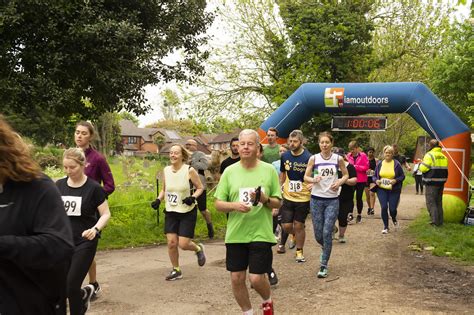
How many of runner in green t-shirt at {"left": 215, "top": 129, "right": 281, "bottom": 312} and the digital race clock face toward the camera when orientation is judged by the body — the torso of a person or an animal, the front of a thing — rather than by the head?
2

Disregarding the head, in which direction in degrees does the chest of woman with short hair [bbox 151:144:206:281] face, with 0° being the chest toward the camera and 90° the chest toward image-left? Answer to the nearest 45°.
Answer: approximately 45°

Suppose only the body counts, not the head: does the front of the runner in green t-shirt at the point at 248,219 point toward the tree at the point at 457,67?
no

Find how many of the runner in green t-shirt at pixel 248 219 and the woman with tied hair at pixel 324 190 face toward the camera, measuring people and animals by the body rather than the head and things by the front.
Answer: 2

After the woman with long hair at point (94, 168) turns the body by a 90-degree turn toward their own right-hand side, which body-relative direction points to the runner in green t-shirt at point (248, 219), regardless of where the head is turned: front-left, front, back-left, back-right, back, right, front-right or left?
back

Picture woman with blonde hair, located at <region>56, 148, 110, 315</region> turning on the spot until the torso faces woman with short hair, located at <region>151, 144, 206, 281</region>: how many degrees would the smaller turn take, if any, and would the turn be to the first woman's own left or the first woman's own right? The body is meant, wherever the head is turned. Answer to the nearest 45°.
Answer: approximately 180°

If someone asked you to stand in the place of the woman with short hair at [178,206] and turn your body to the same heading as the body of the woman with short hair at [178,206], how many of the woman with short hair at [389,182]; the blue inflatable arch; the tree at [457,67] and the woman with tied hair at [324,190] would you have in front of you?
0

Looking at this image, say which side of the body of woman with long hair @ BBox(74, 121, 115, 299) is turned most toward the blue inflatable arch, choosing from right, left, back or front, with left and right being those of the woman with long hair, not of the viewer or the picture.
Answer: back

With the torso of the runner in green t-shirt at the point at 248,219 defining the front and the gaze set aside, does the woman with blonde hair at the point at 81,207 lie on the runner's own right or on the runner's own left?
on the runner's own right

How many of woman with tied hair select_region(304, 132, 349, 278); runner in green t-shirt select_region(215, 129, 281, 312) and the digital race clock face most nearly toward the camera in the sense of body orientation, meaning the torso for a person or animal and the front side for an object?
3

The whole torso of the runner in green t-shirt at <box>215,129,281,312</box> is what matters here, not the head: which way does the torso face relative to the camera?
toward the camera

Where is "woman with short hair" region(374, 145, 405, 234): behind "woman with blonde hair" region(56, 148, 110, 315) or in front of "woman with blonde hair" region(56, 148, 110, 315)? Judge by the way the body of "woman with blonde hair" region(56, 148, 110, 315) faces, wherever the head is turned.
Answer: behind

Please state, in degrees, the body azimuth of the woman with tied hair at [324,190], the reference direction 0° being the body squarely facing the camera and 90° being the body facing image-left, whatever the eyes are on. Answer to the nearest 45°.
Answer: approximately 0°

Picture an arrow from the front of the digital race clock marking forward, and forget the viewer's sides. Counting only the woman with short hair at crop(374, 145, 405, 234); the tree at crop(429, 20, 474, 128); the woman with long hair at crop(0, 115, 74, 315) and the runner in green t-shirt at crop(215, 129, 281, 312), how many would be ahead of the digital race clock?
3

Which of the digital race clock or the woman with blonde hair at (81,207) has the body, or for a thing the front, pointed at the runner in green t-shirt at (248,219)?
the digital race clock

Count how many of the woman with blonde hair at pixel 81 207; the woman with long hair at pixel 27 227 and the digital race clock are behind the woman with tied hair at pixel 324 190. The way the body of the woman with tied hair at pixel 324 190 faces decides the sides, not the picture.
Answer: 1

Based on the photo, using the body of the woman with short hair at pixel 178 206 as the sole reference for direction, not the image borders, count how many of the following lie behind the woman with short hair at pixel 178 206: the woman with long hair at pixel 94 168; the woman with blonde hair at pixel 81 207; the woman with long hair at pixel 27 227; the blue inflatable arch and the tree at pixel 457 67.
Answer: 2

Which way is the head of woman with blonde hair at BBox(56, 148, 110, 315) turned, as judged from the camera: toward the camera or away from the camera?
toward the camera
